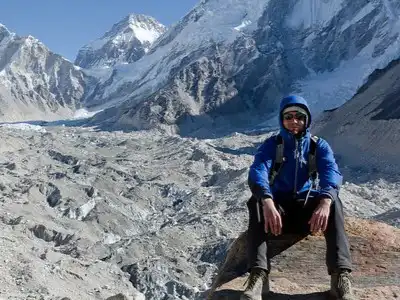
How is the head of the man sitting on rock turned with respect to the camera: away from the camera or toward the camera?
toward the camera

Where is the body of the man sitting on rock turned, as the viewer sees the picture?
toward the camera

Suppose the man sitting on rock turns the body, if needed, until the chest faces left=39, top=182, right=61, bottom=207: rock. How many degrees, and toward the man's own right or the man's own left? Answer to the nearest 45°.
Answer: approximately 135° to the man's own right
